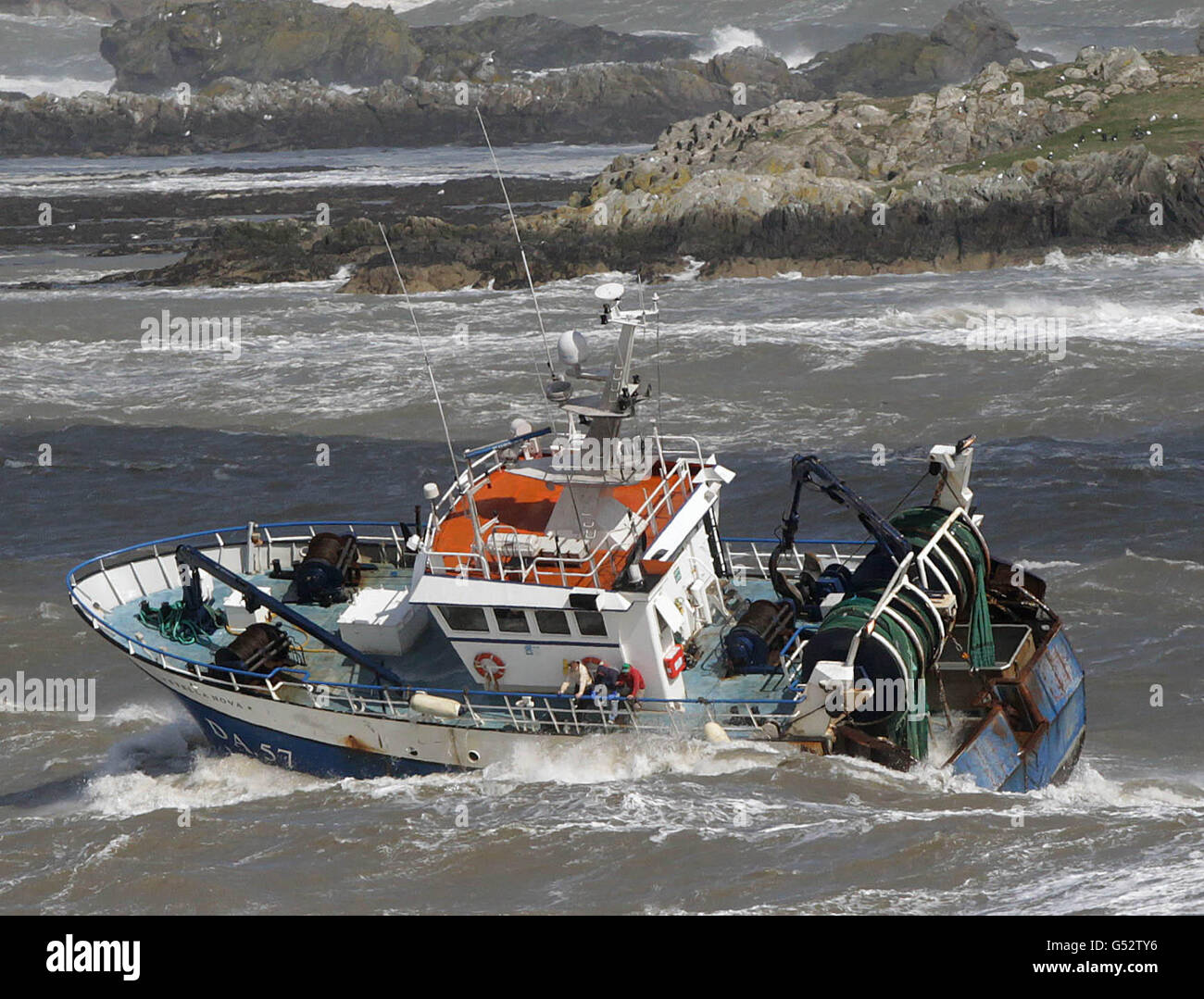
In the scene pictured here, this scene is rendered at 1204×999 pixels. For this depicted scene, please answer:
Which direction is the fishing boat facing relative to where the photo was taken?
to the viewer's left
